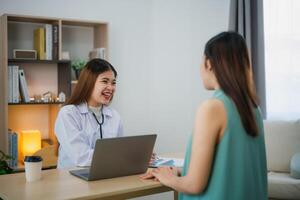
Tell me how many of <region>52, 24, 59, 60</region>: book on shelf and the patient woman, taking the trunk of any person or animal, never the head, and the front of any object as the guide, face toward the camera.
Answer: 1

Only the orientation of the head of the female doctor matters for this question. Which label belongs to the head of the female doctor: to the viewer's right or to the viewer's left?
to the viewer's right

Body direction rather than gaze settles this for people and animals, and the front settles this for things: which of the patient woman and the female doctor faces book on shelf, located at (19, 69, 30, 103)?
the patient woman

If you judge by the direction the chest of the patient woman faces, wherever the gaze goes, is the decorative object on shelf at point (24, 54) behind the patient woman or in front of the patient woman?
in front

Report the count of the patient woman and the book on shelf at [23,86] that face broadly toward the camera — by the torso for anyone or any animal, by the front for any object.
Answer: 1

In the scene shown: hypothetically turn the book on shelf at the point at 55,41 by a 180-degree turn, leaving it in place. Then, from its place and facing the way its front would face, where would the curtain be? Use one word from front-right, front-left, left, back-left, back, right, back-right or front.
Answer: right

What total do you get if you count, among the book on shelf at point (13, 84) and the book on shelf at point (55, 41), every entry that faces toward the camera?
2

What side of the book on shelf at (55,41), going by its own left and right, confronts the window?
left

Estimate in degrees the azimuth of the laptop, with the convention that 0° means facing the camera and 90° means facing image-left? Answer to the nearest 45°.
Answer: approximately 135°

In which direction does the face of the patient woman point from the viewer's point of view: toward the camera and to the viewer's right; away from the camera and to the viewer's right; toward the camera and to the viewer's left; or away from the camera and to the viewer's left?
away from the camera and to the viewer's left
